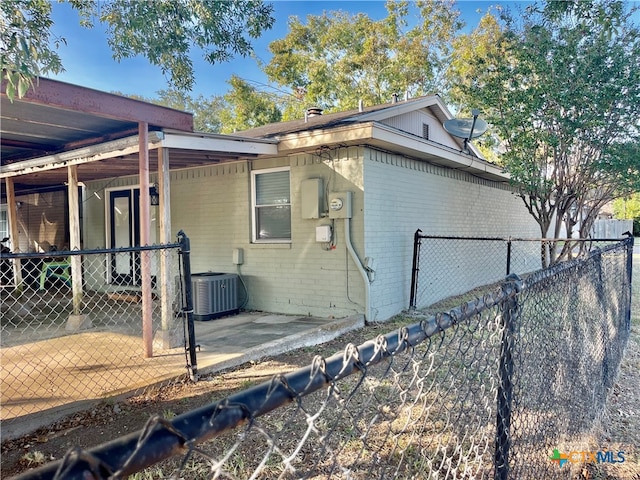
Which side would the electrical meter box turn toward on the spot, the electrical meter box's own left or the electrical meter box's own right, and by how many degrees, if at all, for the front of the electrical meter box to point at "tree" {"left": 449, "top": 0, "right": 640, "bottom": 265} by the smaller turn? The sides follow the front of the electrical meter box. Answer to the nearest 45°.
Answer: approximately 135° to the electrical meter box's own left

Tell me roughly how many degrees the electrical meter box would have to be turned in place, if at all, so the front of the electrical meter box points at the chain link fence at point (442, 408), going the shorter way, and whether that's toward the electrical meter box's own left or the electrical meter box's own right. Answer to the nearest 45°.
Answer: approximately 45° to the electrical meter box's own left

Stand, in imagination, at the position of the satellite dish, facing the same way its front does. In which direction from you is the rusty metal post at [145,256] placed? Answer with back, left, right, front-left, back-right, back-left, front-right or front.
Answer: right

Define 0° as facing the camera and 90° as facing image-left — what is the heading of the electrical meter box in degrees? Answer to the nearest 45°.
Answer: approximately 45°

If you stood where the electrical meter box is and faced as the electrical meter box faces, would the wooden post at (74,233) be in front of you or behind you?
in front

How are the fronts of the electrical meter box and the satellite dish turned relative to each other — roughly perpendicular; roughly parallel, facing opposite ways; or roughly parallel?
roughly perpendicular

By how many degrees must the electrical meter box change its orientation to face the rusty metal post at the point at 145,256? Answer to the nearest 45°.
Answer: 0° — it already faces it

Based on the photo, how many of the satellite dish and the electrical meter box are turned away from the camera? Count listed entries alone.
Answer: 0

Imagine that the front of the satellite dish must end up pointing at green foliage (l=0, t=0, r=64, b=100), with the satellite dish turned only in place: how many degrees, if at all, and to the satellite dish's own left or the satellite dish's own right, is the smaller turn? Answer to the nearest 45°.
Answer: approximately 90° to the satellite dish's own right

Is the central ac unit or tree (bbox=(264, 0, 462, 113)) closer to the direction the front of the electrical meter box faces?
the central ac unit

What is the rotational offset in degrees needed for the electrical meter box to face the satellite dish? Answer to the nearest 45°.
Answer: approximately 180°

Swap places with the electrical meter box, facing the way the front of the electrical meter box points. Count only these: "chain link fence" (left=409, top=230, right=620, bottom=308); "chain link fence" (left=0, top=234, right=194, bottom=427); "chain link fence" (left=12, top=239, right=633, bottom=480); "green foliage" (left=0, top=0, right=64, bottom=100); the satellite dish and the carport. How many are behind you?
2
